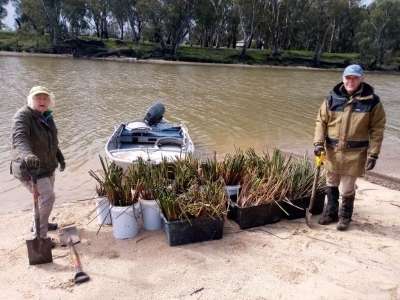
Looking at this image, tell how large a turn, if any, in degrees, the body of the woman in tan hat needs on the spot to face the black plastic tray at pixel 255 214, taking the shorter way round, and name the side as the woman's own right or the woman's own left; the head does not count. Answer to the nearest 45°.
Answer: approximately 45° to the woman's own left

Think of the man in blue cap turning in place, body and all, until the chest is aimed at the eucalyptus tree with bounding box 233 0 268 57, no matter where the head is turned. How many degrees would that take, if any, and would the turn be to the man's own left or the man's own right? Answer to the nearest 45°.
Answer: approximately 180°

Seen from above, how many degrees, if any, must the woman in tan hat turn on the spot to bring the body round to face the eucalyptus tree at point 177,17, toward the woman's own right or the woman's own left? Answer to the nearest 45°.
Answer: approximately 135° to the woman's own left

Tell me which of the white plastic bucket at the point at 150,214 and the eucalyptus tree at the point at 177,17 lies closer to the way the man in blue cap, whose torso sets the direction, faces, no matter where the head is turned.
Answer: the white plastic bucket

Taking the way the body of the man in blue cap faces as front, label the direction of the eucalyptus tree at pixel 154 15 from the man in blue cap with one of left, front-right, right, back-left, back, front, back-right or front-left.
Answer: back-right

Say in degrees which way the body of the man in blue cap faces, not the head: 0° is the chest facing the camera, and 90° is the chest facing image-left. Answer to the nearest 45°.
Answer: approximately 0°

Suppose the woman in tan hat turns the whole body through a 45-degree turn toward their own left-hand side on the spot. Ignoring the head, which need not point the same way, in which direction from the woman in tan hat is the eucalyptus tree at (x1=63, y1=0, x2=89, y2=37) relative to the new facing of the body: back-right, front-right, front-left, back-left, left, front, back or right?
left

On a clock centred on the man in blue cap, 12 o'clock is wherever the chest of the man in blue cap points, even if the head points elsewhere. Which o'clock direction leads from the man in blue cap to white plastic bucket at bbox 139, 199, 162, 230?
The white plastic bucket is roughly at 2 o'clock from the man in blue cap.

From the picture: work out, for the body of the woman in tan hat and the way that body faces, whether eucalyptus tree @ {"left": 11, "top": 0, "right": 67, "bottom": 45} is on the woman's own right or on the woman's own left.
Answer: on the woman's own left
